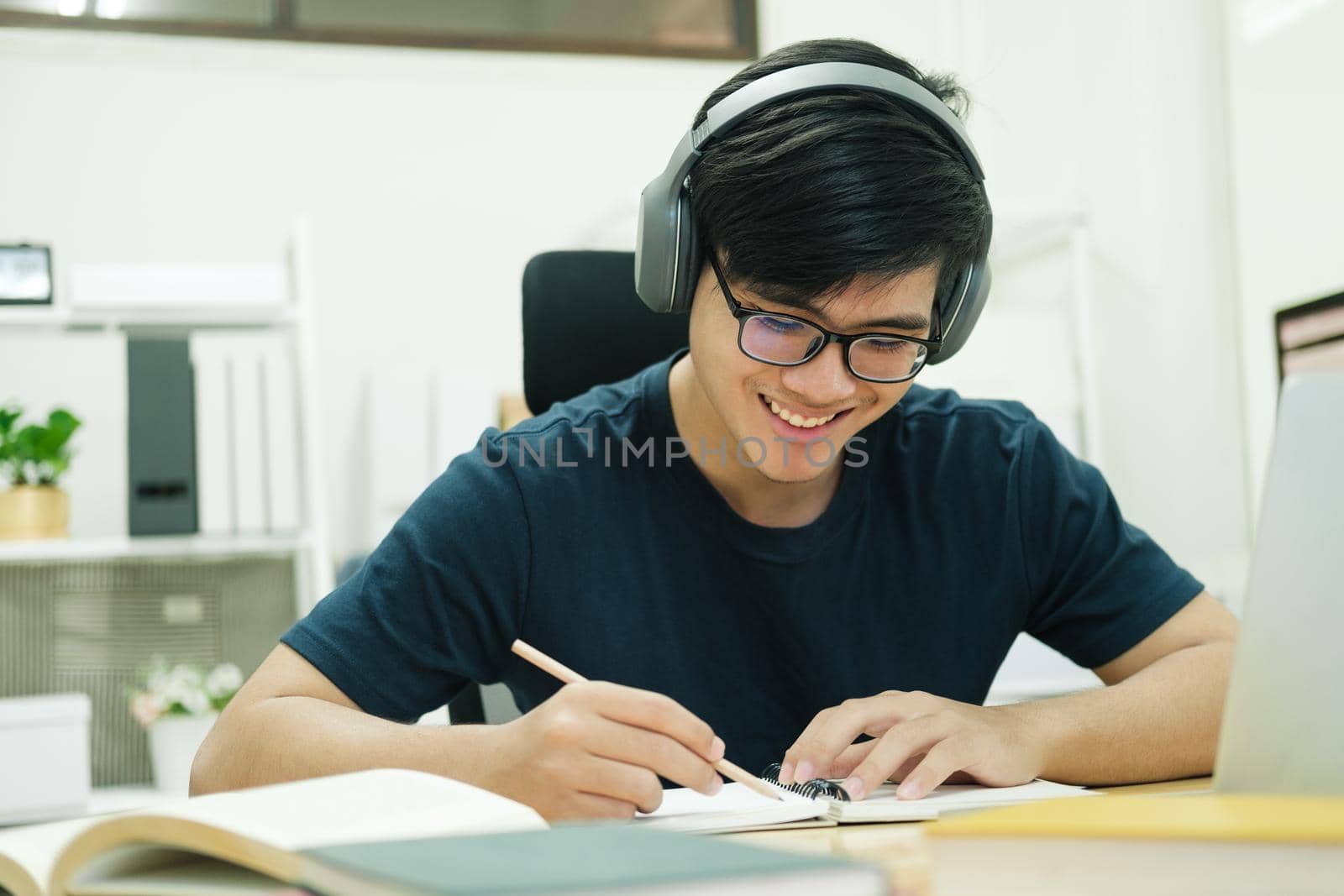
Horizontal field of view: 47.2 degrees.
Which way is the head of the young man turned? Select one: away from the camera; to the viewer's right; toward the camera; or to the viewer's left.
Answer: toward the camera

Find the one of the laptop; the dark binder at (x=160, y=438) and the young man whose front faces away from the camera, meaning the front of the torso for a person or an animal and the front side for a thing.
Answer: the laptop

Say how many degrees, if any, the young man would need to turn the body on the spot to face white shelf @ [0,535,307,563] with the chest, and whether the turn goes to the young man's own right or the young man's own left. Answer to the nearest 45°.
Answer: approximately 135° to the young man's own right

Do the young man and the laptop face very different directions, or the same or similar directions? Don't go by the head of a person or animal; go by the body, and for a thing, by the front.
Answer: very different directions

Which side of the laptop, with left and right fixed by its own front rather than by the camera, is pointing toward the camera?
back

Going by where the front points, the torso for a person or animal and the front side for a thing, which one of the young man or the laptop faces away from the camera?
the laptop

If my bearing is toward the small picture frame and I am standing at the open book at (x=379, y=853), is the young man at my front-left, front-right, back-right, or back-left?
front-right

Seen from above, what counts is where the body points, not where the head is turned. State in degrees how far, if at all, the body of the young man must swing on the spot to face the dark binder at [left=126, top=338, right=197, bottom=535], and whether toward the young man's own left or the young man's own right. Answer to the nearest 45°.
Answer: approximately 135° to the young man's own right

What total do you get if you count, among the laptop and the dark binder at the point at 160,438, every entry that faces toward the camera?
1

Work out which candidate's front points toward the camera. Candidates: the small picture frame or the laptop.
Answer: the small picture frame

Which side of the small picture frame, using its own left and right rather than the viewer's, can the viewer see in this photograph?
front

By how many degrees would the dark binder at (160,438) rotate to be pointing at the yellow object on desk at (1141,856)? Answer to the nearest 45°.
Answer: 0° — it already faces it

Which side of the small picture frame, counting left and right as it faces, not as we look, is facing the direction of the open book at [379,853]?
front

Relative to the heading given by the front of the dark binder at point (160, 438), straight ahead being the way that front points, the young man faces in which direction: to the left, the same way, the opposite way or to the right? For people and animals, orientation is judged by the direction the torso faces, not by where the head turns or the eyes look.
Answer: the same way

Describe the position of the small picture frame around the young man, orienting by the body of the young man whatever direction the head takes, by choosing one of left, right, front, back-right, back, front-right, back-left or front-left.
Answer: back-right
